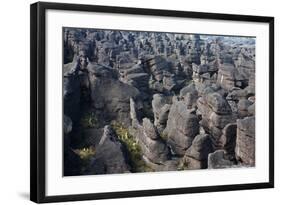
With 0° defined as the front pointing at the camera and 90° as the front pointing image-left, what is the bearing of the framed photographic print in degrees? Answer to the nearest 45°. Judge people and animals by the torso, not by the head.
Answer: approximately 315°
